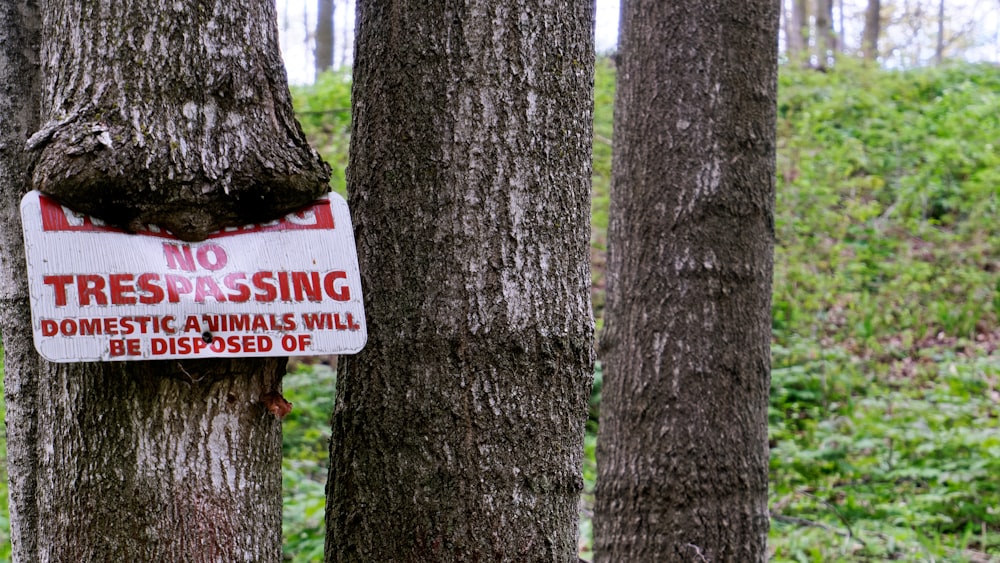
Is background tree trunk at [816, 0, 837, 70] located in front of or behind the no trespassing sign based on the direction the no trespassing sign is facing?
behind

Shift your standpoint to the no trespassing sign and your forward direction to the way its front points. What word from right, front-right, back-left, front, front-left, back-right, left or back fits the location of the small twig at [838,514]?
back-left

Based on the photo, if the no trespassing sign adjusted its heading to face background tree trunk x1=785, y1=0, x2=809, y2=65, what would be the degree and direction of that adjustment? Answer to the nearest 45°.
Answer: approximately 135° to its left

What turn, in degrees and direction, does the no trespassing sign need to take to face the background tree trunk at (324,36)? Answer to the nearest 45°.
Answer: approximately 180°

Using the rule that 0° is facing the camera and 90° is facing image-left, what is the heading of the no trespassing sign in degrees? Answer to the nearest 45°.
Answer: approximately 0°
